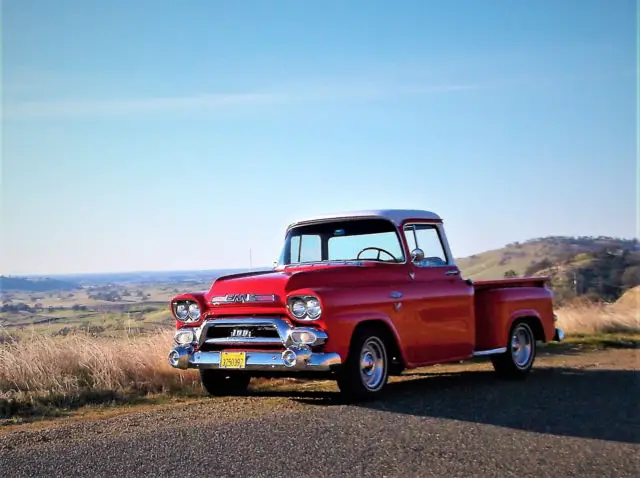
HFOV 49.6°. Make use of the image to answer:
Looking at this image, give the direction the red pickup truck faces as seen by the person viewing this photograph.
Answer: facing the viewer and to the left of the viewer
